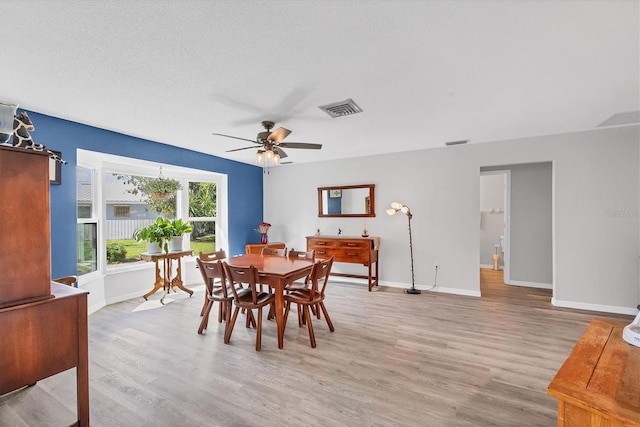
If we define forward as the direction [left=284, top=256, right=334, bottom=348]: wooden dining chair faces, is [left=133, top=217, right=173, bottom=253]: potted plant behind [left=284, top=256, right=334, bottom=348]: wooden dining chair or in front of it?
in front

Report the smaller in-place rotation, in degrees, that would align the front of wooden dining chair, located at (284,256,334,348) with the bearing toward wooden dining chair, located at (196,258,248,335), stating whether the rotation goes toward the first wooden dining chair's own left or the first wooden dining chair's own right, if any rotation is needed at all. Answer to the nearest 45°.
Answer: approximately 45° to the first wooden dining chair's own left

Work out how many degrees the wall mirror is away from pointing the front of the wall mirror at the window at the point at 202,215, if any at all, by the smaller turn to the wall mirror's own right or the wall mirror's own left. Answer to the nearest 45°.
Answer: approximately 45° to the wall mirror's own right

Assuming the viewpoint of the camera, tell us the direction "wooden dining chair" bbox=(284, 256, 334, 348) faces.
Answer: facing away from the viewer and to the left of the viewer

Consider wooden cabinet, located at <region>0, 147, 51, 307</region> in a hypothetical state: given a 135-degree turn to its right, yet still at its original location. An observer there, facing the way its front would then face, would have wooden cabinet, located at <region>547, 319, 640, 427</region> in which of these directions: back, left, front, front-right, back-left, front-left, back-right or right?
left

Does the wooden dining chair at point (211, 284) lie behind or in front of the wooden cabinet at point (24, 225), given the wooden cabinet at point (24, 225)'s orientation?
in front

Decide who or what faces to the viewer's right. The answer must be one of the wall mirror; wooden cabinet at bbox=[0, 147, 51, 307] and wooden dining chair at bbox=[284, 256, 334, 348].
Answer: the wooden cabinet

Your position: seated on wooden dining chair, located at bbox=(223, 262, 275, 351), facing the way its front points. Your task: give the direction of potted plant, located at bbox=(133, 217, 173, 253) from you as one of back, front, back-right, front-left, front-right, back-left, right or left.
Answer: left

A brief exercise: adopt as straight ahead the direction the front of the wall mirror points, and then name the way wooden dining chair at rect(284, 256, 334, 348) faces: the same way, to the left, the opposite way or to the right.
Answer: to the right

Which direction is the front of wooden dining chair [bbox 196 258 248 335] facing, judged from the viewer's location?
facing away from the viewer and to the right of the viewer

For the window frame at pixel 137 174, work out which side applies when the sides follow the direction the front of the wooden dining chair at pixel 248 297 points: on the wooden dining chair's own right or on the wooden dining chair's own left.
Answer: on the wooden dining chair's own left

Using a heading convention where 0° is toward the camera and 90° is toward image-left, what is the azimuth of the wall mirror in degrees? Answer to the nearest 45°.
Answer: approximately 45°

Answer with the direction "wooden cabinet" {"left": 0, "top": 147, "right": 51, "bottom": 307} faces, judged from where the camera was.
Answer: facing to the right of the viewer

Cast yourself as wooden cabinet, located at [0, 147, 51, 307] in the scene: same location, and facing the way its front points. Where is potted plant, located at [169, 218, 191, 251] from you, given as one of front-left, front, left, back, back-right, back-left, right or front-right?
front-left
